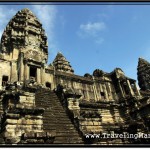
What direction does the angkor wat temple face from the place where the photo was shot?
facing the viewer and to the right of the viewer
